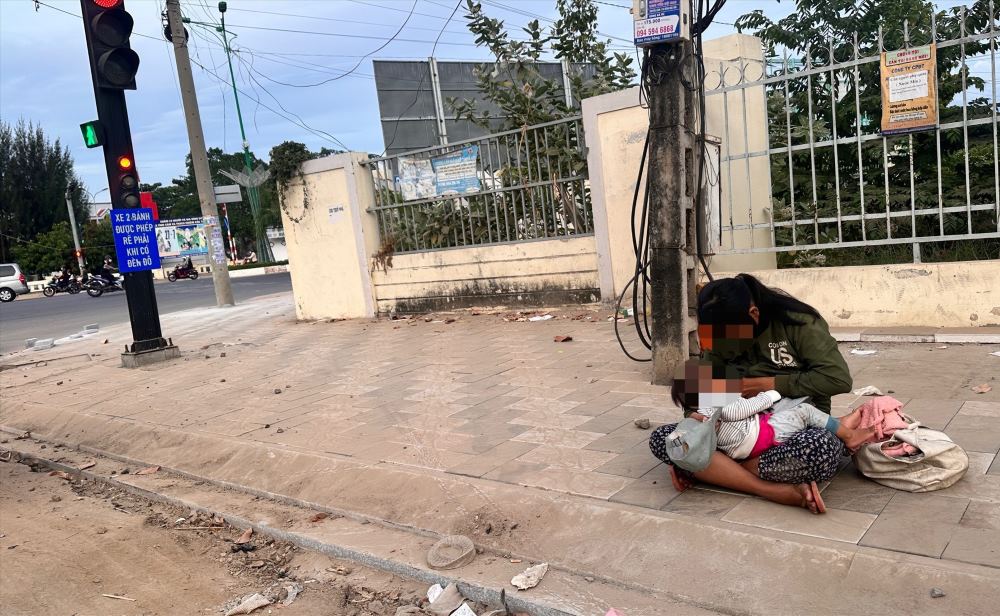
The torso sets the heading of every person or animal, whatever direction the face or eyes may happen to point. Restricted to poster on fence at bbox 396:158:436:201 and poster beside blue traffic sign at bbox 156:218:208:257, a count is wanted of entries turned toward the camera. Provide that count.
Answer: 2

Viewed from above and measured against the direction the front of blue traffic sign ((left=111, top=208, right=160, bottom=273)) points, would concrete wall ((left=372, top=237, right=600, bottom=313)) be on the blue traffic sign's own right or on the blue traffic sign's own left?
on the blue traffic sign's own left

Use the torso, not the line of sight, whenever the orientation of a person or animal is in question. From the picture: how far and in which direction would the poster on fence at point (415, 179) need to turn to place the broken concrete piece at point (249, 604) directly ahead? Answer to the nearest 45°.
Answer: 0° — it already faces it

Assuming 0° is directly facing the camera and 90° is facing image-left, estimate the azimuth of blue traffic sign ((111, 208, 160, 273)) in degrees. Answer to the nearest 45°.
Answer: approximately 0°

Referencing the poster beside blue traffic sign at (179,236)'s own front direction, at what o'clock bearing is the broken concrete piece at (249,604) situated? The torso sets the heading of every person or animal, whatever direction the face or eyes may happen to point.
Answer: The broken concrete piece is roughly at 12 o'clock from the poster beside blue traffic sign.

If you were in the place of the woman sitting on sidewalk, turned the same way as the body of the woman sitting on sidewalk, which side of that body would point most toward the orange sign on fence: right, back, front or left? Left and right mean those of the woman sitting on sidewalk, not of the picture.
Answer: back

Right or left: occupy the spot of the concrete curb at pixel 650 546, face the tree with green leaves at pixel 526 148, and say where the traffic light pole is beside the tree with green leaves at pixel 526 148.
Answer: left

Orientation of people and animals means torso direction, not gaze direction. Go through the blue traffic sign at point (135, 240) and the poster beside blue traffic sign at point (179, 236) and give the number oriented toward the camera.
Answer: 2

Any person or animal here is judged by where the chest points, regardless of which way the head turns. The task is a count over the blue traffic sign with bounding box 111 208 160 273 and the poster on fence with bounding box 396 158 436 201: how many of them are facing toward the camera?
2
